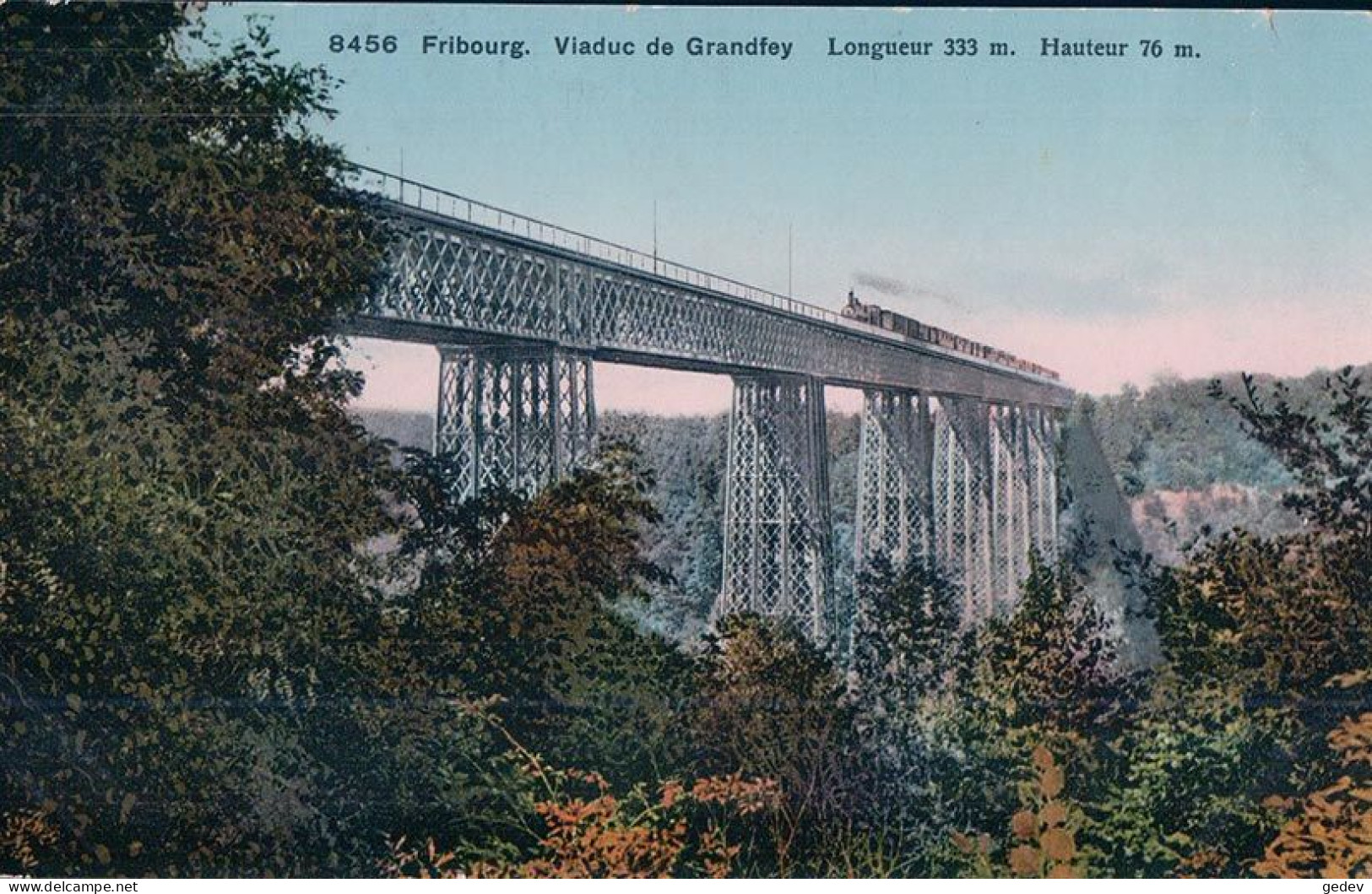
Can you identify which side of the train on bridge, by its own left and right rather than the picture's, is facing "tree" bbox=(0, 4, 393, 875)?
front
